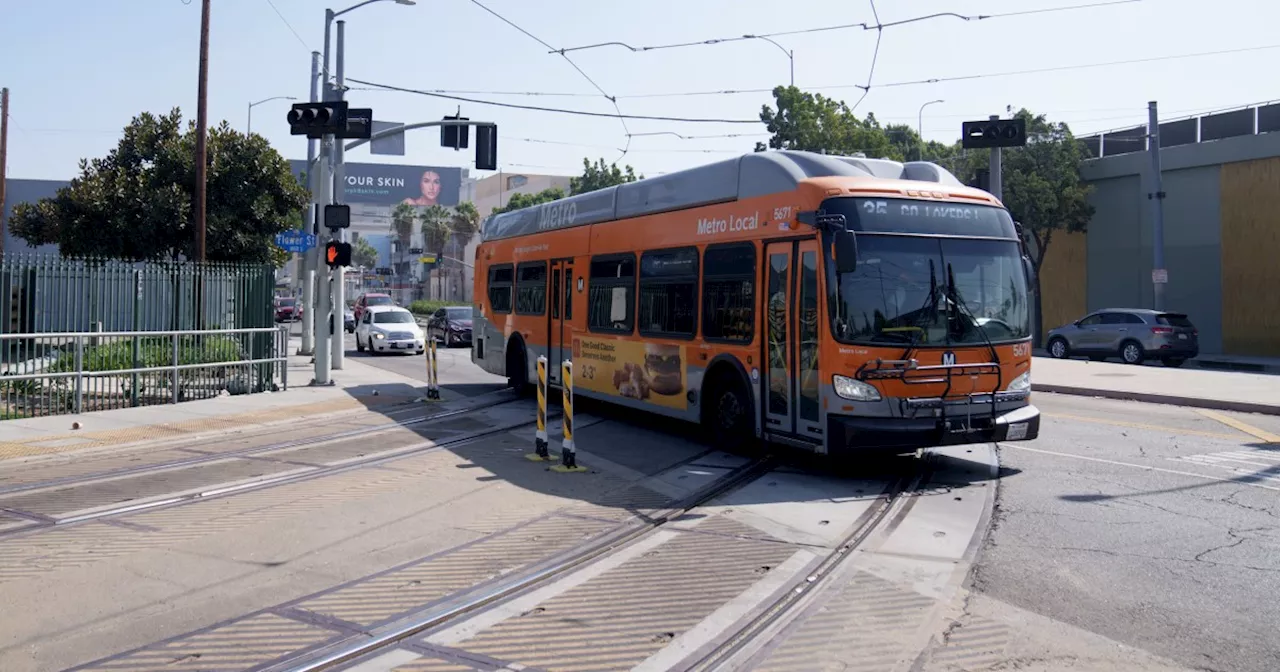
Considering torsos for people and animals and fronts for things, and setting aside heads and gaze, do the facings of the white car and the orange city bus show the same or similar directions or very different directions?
same or similar directions

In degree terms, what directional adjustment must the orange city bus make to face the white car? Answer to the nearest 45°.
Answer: approximately 180°

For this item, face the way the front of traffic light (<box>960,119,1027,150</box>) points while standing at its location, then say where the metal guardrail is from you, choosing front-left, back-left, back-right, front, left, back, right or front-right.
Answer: front-right

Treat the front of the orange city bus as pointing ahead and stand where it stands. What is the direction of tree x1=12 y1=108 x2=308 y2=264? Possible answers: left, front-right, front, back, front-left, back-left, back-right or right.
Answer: back

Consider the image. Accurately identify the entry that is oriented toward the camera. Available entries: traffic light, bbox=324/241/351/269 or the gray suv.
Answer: the traffic light

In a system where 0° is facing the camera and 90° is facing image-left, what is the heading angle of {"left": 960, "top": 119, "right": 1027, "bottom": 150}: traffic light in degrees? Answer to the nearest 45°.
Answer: approximately 0°

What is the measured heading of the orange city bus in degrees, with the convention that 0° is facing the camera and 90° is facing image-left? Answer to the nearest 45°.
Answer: approximately 315°

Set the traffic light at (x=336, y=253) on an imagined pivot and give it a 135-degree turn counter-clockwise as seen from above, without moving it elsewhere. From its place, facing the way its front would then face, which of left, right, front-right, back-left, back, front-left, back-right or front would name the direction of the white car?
front-left

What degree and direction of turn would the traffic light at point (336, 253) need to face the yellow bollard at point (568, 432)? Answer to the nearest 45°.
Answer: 0° — it already faces it

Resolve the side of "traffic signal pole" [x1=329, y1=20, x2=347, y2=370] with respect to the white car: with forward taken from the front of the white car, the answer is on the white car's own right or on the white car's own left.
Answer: on the white car's own right

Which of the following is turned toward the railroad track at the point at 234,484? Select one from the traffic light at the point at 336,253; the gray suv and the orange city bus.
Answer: the traffic light

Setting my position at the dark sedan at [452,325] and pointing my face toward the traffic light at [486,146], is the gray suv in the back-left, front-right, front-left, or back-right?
front-left

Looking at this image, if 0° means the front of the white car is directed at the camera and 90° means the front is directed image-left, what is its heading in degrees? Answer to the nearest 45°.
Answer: approximately 315°

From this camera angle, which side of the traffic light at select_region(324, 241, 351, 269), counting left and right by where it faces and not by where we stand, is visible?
front
